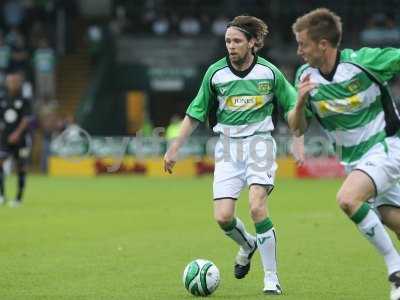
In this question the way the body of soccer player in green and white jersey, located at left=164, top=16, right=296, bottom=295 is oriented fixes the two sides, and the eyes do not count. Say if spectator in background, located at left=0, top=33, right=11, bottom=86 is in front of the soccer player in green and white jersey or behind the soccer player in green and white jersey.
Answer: behind

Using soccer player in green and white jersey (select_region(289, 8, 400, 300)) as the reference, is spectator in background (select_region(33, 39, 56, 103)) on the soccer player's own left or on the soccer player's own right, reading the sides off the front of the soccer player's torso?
on the soccer player's own right

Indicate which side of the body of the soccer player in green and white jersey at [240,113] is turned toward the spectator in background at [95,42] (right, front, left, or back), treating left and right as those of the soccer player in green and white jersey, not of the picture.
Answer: back

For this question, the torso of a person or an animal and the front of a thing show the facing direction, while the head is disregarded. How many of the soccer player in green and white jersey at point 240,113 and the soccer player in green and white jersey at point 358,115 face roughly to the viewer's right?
0

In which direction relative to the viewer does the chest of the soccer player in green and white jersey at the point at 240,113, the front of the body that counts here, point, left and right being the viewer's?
facing the viewer

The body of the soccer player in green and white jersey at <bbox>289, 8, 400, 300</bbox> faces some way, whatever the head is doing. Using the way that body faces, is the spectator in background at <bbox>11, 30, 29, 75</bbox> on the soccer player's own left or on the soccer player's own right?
on the soccer player's own right

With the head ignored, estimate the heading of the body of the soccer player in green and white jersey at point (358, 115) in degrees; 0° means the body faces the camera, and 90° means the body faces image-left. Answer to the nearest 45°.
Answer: approximately 45°

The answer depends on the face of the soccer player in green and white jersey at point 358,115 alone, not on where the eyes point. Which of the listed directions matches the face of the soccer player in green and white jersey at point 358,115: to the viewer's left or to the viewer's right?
to the viewer's left
